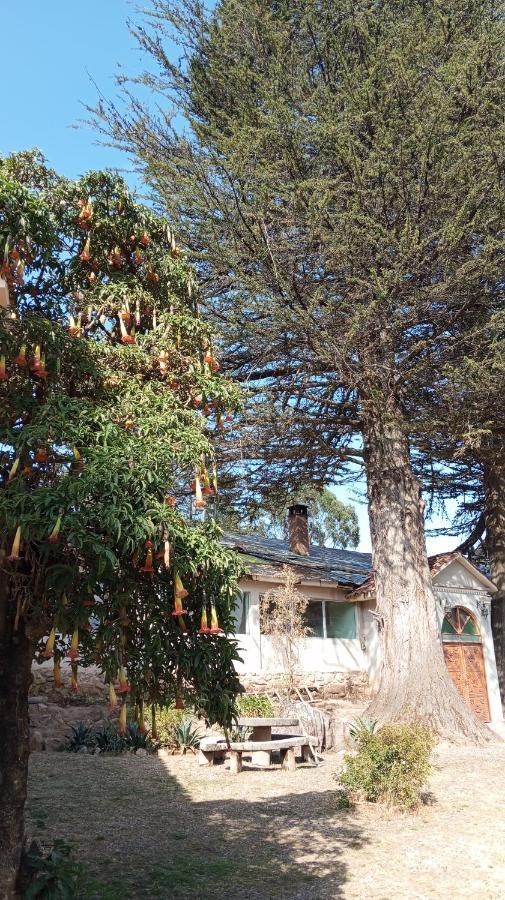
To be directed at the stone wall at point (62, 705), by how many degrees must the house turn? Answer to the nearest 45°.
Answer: approximately 45° to its right

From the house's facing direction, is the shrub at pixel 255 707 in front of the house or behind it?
in front

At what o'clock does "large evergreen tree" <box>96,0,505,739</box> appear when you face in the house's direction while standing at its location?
The large evergreen tree is roughly at 12 o'clock from the house.

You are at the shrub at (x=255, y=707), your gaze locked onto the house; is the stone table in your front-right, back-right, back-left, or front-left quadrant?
back-right

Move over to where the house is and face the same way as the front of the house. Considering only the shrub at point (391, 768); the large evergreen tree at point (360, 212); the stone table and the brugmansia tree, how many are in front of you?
4

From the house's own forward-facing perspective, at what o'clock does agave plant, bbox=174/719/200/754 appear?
The agave plant is roughly at 1 o'clock from the house.

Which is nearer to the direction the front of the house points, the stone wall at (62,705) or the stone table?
the stone table

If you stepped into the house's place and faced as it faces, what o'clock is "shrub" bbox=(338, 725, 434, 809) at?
The shrub is roughly at 12 o'clock from the house.

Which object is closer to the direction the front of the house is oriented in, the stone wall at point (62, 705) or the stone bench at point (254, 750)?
the stone bench

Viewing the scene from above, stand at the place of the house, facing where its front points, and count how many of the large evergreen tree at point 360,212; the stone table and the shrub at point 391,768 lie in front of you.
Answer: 3

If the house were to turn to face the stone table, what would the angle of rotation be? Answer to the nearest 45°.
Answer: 0° — it already faces it

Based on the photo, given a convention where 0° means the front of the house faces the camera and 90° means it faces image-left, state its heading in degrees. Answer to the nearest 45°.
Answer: approximately 0°

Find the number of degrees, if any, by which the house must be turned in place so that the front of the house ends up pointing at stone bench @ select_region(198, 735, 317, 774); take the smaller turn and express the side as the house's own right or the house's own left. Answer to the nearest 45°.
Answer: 0° — it already faces it
